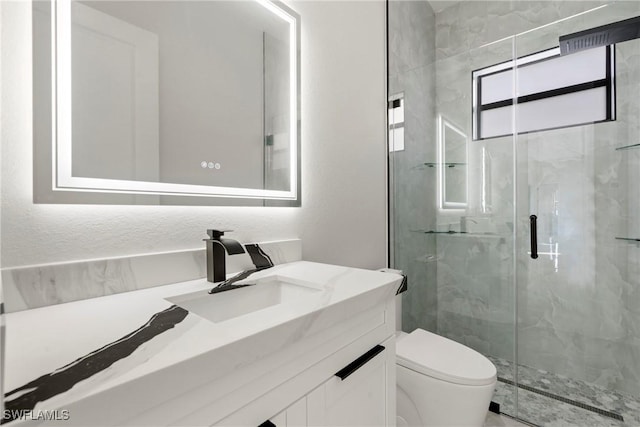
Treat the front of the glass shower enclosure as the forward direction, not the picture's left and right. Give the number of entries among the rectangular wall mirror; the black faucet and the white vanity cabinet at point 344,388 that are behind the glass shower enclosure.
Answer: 0

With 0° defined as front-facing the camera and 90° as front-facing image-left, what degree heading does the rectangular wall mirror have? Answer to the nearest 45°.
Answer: approximately 315°

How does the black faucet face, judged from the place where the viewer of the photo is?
facing the viewer and to the right of the viewer

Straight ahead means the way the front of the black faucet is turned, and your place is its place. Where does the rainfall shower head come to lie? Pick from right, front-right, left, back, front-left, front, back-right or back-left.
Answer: front-left

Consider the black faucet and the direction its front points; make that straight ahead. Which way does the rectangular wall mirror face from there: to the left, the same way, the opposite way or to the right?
the same way

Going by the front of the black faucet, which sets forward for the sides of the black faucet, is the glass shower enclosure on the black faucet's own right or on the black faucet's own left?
on the black faucet's own left

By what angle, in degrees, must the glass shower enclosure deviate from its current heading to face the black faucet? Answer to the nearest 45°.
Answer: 0° — it already faces it

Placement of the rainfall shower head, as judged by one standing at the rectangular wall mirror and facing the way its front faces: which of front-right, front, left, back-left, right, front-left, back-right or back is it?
front-left

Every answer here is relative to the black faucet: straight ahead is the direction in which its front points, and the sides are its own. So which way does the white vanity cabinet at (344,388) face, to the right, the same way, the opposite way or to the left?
the same way

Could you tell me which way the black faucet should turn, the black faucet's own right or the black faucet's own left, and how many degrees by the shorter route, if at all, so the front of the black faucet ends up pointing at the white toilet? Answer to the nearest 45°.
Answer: approximately 45° to the black faucet's own left
